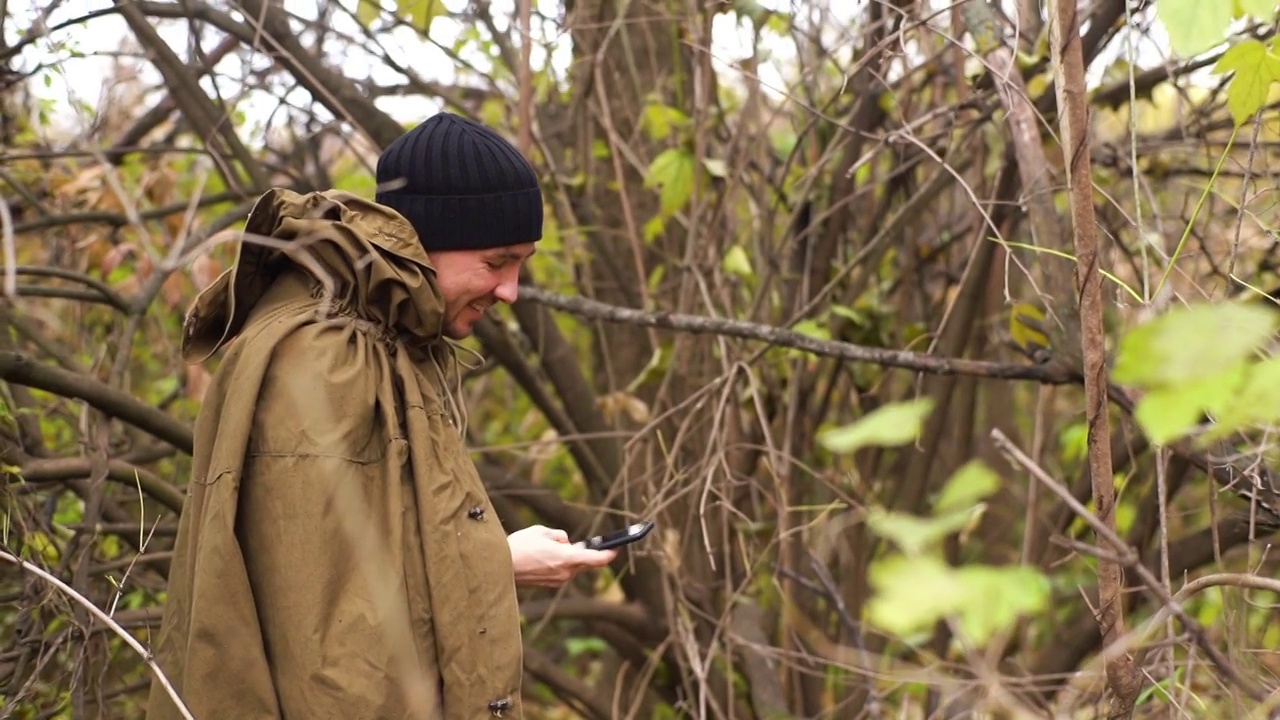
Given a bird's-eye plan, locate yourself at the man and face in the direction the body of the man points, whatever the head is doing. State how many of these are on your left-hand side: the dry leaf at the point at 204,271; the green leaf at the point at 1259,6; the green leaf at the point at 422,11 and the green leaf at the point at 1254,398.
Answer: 2

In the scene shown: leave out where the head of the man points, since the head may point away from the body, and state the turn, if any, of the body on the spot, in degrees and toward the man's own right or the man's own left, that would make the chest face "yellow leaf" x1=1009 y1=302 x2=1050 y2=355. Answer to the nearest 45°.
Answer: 0° — they already face it

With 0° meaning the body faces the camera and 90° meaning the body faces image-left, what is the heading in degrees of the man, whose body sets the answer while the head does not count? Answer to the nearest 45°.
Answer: approximately 270°

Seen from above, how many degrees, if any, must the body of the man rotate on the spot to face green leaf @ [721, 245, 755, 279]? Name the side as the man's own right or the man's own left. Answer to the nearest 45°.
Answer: approximately 45° to the man's own left

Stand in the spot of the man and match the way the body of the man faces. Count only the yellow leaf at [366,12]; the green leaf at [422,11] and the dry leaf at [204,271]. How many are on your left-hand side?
3

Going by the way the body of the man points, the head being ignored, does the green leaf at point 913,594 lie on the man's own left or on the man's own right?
on the man's own right

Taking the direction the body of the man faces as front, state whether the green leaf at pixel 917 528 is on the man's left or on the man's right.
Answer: on the man's right

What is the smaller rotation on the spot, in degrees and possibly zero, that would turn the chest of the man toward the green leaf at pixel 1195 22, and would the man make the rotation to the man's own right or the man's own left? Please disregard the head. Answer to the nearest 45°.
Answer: approximately 45° to the man's own right

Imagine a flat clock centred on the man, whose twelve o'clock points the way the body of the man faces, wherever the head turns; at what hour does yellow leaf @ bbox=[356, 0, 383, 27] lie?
The yellow leaf is roughly at 9 o'clock from the man.

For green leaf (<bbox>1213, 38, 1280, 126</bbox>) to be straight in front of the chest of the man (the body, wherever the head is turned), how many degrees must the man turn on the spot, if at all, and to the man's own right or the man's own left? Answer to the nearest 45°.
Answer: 0° — they already face it

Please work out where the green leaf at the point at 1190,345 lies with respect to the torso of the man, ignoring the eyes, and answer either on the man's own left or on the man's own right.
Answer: on the man's own right

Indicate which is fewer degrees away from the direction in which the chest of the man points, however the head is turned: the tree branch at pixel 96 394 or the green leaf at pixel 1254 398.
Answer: the green leaf

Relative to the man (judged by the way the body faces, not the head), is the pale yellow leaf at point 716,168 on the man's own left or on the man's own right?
on the man's own left

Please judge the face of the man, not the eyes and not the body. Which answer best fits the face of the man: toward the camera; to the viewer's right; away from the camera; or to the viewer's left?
to the viewer's right

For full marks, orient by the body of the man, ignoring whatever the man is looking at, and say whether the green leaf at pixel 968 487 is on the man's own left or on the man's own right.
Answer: on the man's own right
